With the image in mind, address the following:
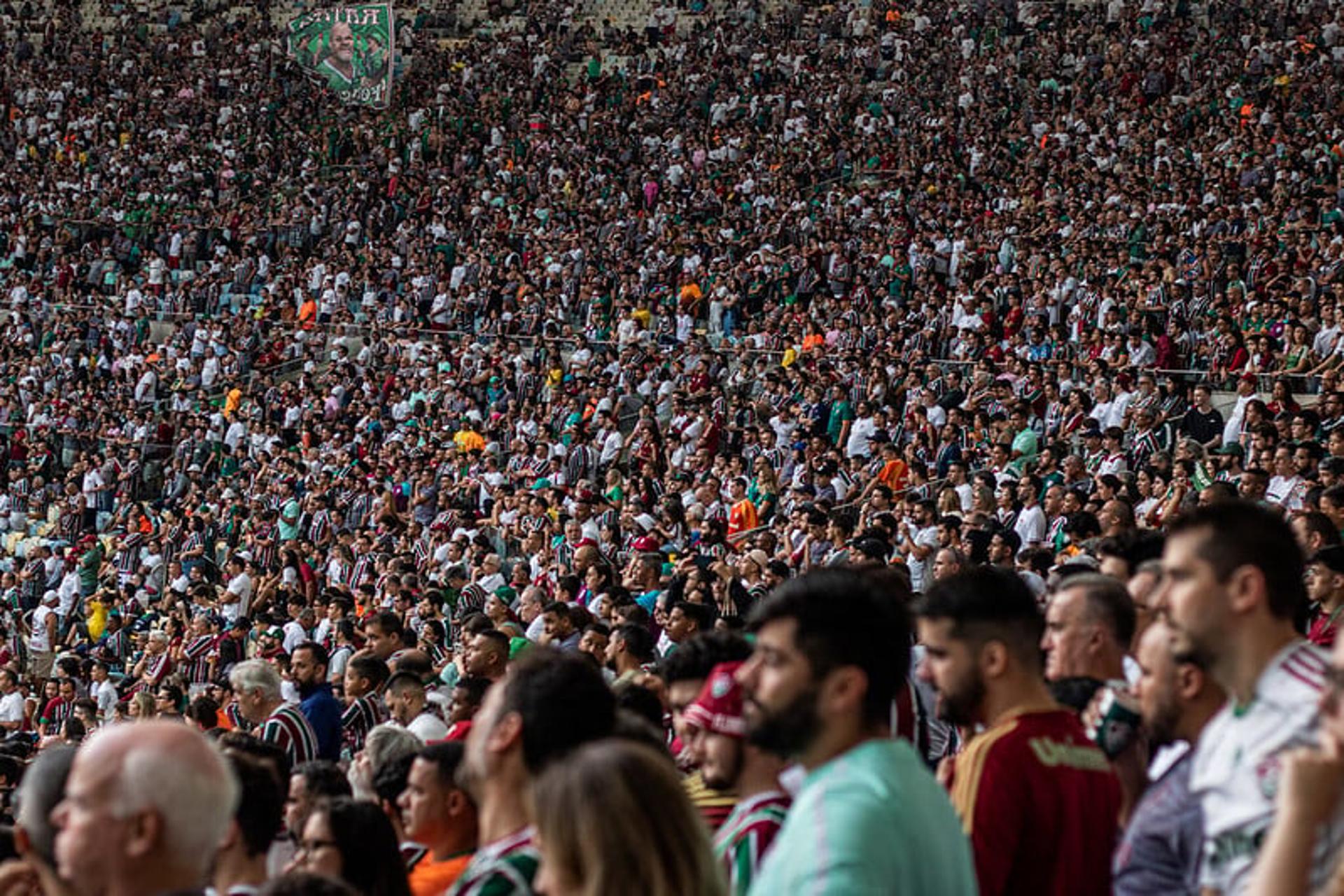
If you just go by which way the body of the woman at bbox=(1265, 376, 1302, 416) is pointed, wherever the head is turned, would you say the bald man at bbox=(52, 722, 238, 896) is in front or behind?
in front

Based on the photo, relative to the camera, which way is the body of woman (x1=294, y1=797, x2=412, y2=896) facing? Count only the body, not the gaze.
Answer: to the viewer's left

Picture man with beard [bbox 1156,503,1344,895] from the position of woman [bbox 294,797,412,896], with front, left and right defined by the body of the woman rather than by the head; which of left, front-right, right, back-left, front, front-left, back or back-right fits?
back-left

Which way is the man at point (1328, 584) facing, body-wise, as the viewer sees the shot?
to the viewer's left

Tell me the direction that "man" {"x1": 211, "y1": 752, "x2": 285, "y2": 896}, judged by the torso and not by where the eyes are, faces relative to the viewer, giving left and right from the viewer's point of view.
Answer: facing away from the viewer and to the left of the viewer

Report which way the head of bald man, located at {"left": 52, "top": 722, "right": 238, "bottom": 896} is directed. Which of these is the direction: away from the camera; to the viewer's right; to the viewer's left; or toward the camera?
to the viewer's left

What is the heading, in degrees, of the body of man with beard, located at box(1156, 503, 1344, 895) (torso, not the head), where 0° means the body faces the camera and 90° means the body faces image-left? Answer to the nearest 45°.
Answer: approximately 45°

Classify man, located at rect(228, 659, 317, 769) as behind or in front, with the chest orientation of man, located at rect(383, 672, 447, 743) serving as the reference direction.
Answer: in front

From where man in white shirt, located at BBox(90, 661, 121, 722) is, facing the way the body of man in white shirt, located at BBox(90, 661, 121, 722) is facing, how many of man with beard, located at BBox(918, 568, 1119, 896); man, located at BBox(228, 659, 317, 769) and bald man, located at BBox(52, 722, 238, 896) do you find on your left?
3
